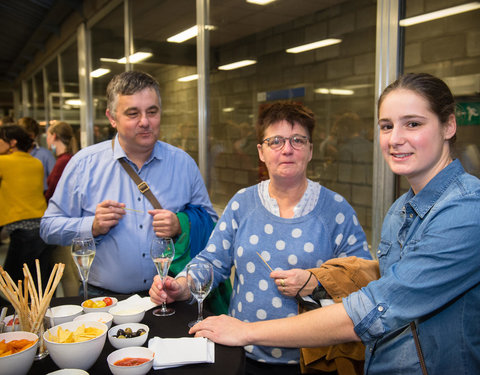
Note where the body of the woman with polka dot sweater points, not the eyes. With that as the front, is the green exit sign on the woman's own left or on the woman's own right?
on the woman's own left

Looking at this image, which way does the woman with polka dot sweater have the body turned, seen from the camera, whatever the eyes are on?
toward the camera

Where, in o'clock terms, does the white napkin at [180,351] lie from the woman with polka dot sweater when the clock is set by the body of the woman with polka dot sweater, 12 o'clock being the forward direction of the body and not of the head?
The white napkin is roughly at 1 o'clock from the woman with polka dot sweater.

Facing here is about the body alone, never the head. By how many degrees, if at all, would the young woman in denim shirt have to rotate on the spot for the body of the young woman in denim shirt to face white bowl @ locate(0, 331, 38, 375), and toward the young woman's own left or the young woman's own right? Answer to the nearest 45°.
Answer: approximately 45° to the young woman's own right

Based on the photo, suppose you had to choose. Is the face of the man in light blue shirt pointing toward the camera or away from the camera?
toward the camera

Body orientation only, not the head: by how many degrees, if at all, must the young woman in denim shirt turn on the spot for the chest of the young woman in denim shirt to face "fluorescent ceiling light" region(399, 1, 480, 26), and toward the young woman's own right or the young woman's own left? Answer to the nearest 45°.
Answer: approximately 135° to the young woman's own right

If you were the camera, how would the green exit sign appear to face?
facing the viewer

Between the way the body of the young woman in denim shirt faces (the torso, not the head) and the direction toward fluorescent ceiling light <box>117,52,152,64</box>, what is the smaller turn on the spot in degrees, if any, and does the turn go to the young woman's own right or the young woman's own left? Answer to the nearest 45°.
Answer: approximately 90° to the young woman's own right

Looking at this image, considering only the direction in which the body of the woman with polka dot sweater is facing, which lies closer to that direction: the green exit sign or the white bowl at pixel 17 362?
the white bowl

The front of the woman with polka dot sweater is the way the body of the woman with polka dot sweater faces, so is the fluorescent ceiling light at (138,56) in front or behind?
behind

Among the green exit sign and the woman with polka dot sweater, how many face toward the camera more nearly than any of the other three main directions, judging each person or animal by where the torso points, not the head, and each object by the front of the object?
2

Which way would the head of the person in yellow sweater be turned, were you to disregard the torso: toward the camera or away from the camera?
away from the camera

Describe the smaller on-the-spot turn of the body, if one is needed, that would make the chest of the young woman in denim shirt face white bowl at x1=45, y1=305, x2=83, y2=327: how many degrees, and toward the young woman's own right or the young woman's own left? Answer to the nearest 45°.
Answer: approximately 45° to the young woman's own right
